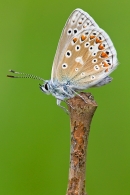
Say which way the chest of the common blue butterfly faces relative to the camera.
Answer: to the viewer's left
